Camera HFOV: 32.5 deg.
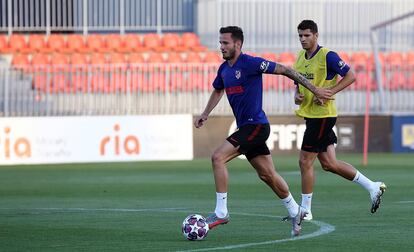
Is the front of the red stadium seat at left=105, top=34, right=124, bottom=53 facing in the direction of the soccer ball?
yes

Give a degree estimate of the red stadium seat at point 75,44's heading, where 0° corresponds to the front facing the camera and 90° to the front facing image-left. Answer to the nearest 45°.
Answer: approximately 0°

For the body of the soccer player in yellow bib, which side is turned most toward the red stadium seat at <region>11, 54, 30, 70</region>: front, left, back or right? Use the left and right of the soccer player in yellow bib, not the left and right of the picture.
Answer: right

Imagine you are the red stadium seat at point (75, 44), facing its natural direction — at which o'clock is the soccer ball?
The soccer ball is roughly at 12 o'clock from the red stadium seat.

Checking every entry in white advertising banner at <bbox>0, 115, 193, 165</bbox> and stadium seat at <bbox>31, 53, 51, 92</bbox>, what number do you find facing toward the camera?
2

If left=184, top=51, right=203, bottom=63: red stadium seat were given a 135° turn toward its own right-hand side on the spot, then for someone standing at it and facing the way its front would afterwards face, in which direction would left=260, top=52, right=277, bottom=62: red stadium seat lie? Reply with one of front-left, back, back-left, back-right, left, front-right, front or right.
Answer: back-right
